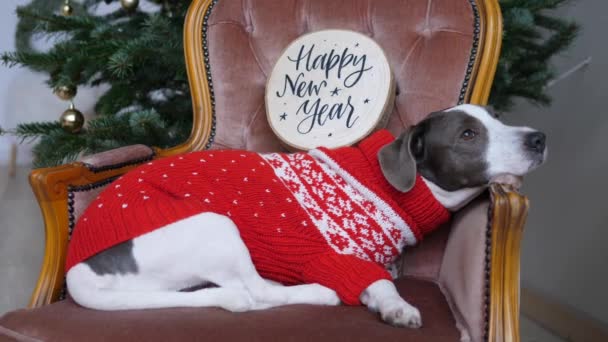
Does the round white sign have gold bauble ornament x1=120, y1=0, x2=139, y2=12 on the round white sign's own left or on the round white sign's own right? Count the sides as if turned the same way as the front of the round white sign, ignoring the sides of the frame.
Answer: on the round white sign's own right

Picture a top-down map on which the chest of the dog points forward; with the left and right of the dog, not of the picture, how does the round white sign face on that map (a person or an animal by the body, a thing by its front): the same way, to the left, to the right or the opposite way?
to the right

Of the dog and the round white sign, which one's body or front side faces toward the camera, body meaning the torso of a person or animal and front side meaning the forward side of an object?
the round white sign

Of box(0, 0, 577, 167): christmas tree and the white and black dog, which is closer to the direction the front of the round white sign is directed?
the white and black dog

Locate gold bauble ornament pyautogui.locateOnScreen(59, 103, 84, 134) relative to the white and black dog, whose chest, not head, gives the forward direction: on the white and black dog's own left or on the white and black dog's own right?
on the white and black dog's own left

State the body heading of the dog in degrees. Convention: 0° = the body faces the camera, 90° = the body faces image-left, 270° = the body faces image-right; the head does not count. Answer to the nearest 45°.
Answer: approximately 270°

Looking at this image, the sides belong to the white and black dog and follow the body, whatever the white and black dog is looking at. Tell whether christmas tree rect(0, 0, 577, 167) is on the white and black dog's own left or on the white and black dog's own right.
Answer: on the white and black dog's own left

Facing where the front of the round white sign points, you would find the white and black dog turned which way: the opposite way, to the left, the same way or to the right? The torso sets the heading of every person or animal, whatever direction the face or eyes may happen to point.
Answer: to the left

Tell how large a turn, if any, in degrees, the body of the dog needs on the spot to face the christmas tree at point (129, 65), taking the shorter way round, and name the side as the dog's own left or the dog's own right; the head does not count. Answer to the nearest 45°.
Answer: approximately 135° to the dog's own left

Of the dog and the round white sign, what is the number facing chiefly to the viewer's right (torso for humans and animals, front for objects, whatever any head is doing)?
1

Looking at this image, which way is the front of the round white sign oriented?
toward the camera

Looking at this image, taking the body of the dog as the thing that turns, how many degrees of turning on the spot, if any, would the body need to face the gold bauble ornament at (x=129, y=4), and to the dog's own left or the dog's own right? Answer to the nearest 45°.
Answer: approximately 135° to the dog's own left
